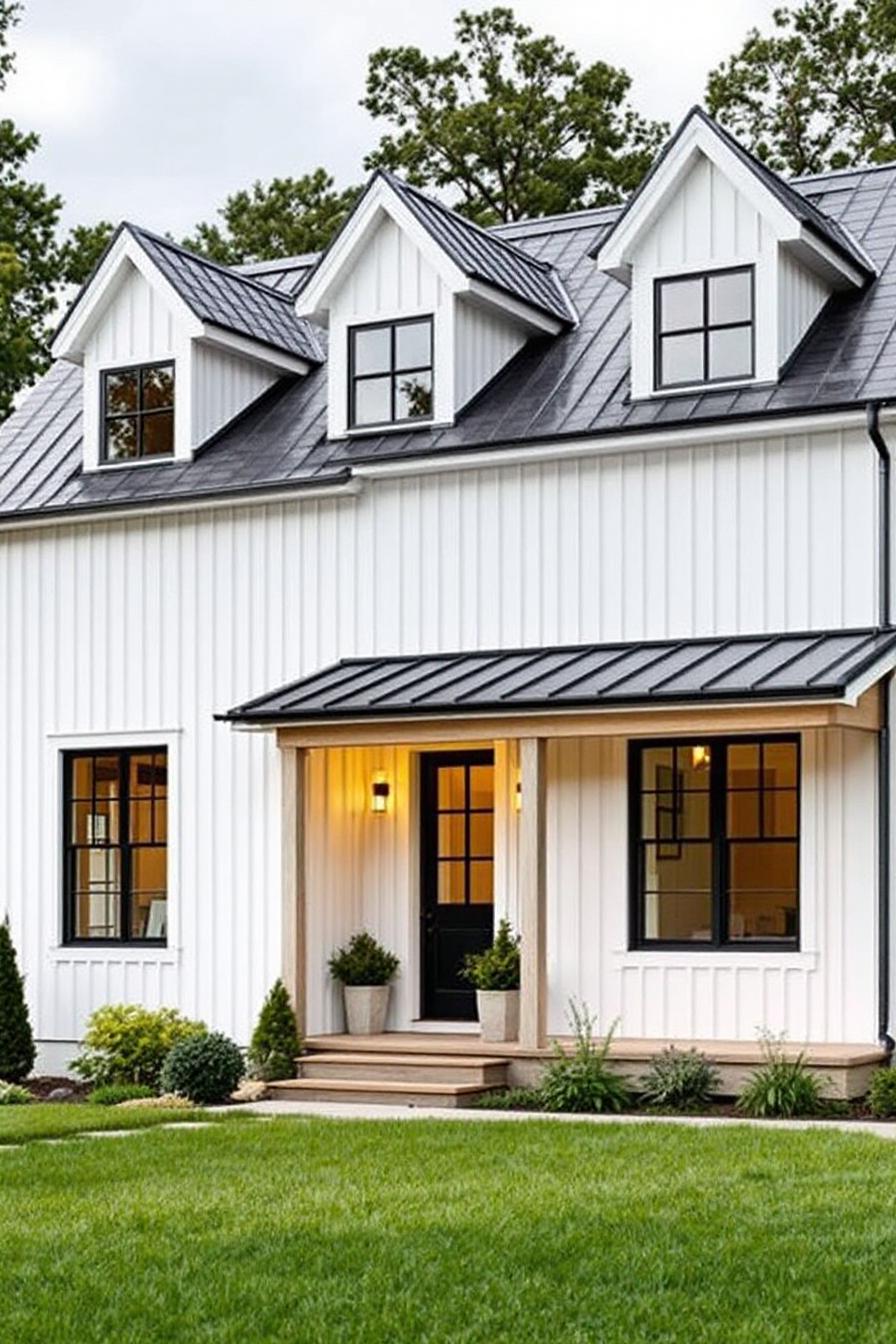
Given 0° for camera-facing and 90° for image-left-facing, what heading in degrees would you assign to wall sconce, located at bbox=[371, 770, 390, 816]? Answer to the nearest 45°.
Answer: approximately 0°

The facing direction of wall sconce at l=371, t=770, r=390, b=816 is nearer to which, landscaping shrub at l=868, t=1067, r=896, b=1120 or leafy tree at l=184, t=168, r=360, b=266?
the landscaping shrub

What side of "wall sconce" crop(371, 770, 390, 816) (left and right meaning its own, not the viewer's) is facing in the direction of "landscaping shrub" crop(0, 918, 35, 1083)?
right

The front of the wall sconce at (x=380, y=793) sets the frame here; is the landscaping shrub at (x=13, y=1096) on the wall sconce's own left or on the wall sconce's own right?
on the wall sconce's own right

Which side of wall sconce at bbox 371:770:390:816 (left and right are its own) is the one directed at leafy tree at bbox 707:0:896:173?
back

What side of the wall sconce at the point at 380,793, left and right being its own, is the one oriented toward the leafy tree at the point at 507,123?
back

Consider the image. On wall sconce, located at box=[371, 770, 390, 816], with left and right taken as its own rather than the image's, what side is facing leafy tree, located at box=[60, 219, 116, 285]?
back

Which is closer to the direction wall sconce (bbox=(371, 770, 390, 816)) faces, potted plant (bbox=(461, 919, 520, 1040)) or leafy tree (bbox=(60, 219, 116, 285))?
the potted plant
